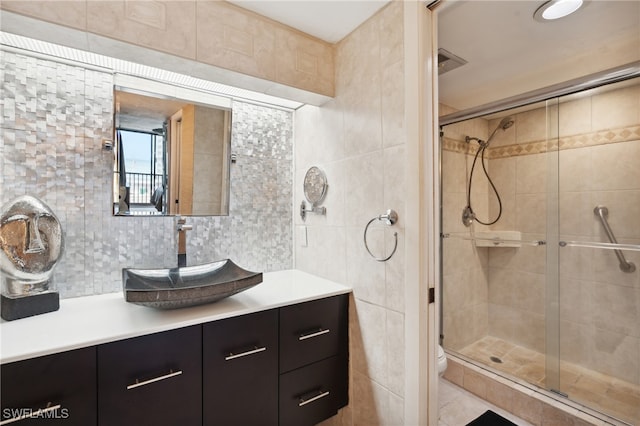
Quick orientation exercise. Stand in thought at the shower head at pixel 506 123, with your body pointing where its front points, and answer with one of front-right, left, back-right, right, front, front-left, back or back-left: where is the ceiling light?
front-right

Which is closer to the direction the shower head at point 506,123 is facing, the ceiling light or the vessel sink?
the ceiling light

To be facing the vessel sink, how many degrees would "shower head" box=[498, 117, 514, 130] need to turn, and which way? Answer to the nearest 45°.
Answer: approximately 90° to its right

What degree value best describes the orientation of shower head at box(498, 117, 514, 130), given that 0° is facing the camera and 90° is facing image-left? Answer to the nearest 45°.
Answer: approximately 315°

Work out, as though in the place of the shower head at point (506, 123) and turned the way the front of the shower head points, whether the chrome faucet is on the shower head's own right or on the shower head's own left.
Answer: on the shower head's own right
